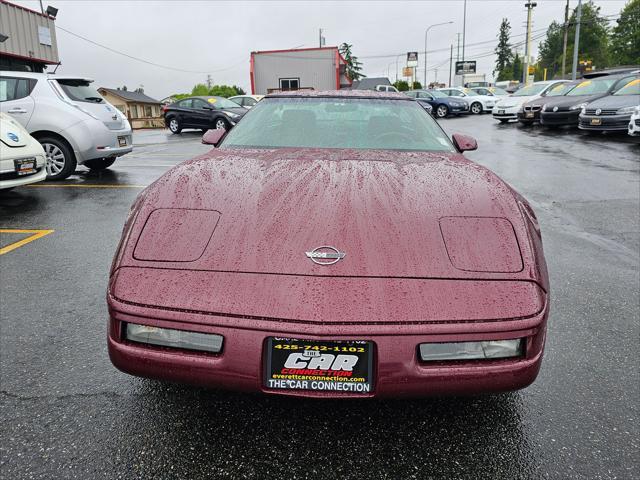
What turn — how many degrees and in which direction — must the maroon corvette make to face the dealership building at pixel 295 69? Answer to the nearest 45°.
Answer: approximately 180°

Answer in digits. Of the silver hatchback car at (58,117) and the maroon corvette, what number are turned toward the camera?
1

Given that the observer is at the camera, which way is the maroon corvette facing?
facing the viewer

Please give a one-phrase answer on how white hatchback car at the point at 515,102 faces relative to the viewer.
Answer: facing the viewer and to the left of the viewer

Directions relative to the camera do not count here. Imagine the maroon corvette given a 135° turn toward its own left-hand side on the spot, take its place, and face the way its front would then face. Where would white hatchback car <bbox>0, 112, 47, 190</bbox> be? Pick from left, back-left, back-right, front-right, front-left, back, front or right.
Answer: left

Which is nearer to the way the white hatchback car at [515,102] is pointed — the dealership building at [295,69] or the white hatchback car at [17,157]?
the white hatchback car

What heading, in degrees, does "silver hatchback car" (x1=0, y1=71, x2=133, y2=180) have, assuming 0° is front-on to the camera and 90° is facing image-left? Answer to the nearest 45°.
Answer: approximately 135°

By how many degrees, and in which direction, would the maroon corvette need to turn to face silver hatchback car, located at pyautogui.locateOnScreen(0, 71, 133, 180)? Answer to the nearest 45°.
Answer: approximately 135° to its right

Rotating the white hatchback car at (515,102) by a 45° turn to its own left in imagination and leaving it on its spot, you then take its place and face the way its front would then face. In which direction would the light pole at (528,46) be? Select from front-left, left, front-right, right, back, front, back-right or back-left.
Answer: back

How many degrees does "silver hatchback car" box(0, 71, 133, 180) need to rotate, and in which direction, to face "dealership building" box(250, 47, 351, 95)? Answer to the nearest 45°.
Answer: approximately 90° to its right

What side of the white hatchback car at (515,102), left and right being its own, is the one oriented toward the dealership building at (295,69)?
right

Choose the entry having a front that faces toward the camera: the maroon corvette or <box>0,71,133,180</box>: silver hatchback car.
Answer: the maroon corvette

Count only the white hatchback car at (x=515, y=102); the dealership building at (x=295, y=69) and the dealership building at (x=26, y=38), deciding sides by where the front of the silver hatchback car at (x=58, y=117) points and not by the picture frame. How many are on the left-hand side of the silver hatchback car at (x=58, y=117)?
0

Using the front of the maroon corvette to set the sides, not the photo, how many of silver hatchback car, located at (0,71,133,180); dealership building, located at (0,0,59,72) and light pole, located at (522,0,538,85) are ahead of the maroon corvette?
0

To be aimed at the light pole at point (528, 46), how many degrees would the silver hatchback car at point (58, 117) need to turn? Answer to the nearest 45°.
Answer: approximately 90° to its right

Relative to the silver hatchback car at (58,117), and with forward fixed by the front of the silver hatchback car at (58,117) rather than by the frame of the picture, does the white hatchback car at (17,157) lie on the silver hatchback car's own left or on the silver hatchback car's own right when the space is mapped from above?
on the silver hatchback car's own left
